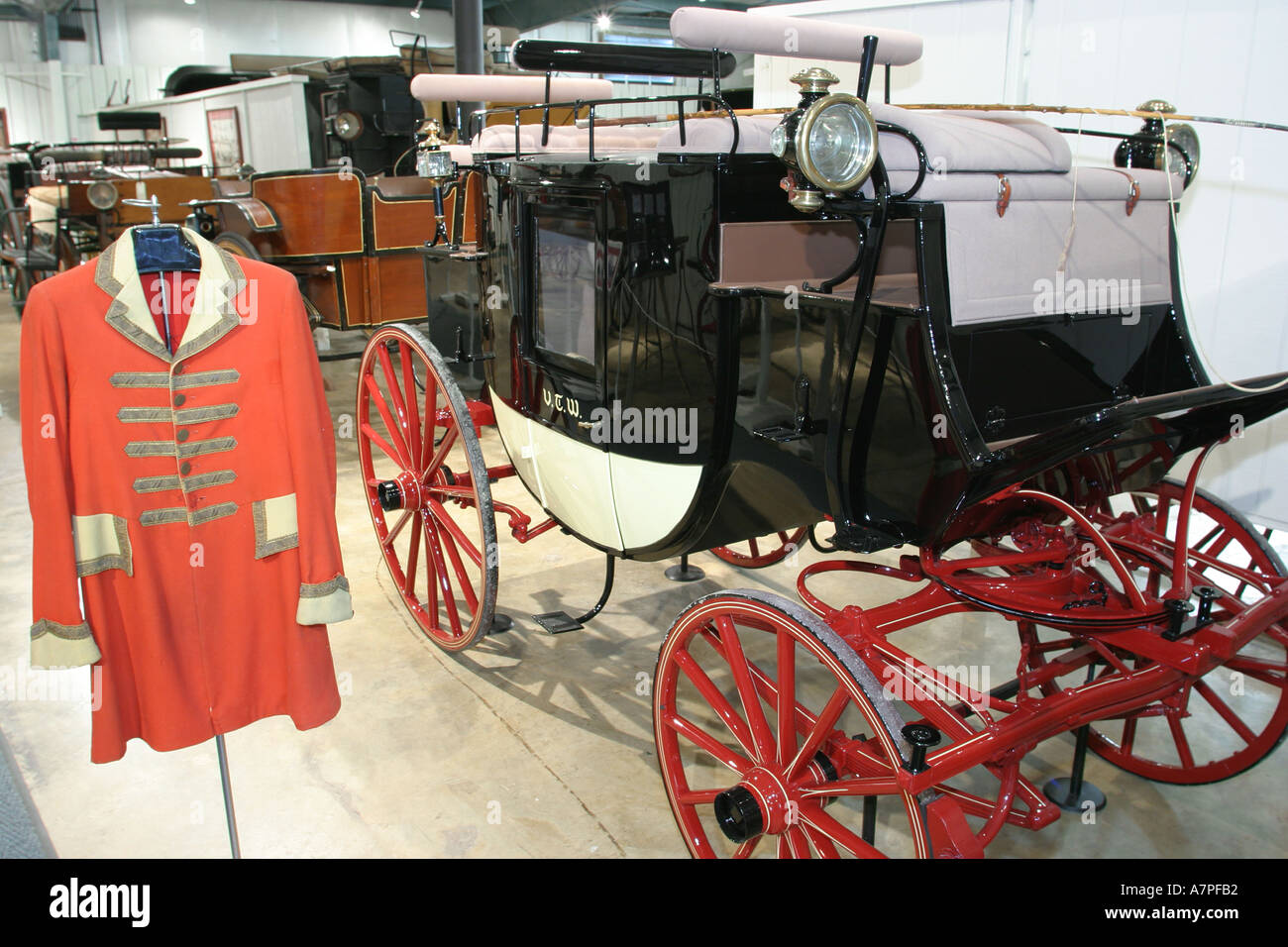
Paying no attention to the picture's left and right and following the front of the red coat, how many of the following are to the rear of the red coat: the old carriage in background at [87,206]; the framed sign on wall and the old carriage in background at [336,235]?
3

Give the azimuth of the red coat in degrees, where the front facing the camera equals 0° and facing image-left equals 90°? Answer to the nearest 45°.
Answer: approximately 0°

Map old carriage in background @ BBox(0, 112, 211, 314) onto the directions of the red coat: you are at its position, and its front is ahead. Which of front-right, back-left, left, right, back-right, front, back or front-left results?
back

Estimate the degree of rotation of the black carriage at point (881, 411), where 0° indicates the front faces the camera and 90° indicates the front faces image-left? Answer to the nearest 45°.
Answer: approximately 315°

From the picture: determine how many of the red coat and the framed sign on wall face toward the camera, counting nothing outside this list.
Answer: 2

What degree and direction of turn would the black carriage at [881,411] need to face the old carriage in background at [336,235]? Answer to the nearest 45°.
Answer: approximately 180°

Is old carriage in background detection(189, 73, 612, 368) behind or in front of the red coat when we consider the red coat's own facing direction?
behind

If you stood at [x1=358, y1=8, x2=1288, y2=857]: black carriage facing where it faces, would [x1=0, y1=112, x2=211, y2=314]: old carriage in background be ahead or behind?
behind
